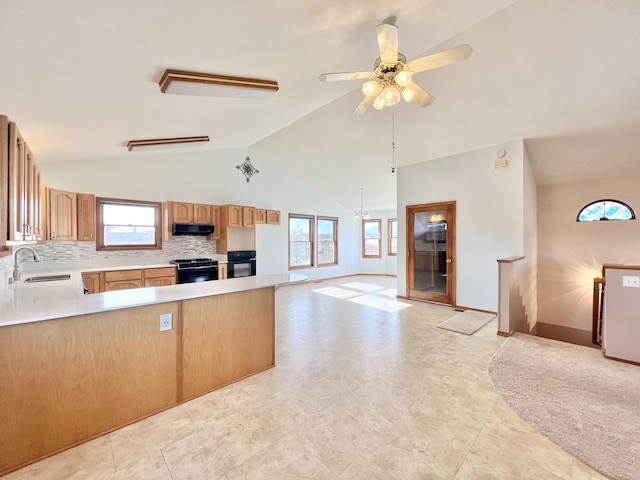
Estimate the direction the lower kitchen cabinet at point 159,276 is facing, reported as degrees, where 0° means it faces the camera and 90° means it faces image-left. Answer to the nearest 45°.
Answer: approximately 0°

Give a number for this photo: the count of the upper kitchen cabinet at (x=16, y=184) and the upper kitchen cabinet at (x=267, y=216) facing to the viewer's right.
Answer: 1

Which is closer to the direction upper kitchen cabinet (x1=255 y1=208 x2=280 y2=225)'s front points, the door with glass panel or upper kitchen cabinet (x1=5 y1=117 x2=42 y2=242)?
the upper kitchen cabinet

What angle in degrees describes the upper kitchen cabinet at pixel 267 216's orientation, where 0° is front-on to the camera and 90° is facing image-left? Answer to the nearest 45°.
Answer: approximately 0°

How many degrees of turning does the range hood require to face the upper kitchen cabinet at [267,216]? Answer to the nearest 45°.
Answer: approximately 135° to its left

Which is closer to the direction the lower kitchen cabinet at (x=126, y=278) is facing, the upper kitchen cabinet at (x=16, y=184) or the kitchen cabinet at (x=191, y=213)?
the upper kitchen cabinet

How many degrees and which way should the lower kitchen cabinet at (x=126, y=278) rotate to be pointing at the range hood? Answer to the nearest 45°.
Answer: approximately 135° to its left

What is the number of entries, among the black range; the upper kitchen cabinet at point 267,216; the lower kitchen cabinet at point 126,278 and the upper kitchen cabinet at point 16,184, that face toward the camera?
3

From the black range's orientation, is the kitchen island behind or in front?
in front

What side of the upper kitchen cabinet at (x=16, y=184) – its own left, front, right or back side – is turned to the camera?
right
